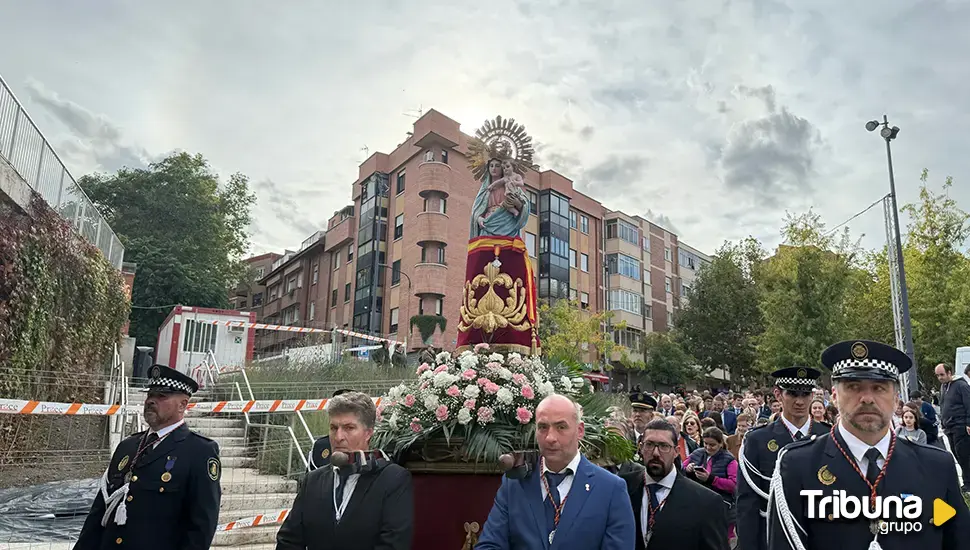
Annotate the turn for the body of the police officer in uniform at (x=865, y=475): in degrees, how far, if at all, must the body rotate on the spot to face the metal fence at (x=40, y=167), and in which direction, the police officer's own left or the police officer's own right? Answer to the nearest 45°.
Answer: approximately 90° to the police officer's own right

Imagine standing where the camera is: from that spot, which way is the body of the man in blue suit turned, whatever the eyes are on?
toward the camera

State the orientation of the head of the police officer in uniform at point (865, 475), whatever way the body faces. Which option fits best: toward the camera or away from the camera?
toward the camera

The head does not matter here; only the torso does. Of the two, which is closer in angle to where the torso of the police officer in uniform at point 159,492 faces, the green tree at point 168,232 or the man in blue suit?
the man in blue suit

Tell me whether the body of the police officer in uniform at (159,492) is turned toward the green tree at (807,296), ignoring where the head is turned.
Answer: no

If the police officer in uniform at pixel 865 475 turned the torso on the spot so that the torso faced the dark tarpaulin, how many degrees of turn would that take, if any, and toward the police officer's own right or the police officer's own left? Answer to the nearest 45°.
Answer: approximately 90° to the police officer's own right

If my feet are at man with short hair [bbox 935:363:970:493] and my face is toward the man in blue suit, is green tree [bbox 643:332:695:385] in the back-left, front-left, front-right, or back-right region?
back-right

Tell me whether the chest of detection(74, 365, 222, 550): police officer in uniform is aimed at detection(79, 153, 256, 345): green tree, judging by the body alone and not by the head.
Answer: no

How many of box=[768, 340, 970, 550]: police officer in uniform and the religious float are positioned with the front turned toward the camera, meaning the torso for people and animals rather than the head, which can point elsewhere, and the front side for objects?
2

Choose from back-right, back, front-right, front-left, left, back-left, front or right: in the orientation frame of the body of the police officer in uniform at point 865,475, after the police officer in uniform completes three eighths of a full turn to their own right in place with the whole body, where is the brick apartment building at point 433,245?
front

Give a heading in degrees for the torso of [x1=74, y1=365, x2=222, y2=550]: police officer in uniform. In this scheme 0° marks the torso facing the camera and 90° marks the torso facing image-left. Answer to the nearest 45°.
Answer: approximately 45°

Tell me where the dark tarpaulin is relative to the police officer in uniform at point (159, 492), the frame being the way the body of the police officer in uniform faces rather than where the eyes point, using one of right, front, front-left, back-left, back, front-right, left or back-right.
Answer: back-right

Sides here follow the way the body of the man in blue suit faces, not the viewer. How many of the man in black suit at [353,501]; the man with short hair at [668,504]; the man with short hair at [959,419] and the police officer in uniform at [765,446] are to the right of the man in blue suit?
1

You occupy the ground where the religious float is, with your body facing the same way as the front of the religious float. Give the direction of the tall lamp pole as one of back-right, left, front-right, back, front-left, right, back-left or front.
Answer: back-left

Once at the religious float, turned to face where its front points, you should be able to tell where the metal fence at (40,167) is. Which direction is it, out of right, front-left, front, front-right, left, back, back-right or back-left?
back-right

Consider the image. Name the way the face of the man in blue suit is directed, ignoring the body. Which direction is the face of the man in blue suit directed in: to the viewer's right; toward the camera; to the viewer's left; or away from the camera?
toward the camera

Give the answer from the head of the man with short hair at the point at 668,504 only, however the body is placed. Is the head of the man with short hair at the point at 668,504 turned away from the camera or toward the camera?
toward the camera

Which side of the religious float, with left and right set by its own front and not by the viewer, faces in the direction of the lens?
front
